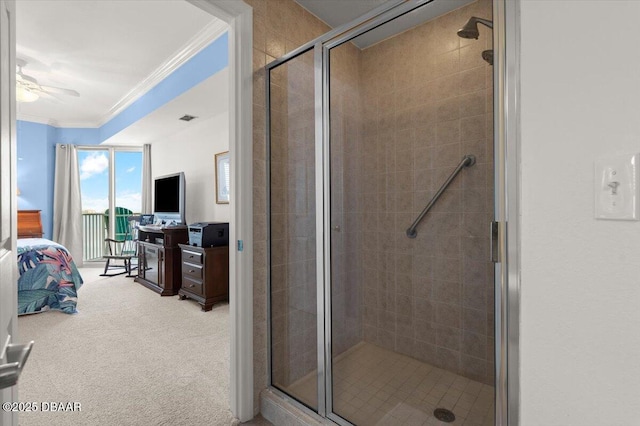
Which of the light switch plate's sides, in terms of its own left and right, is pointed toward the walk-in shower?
right

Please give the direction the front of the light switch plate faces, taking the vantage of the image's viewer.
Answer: facing the viewer and to the left of the viewer

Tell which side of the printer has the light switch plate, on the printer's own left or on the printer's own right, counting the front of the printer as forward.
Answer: on the printer's own left

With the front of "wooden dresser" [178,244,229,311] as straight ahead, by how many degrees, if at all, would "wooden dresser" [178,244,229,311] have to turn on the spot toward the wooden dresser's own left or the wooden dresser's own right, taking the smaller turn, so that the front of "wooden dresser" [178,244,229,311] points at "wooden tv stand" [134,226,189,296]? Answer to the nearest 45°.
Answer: approximately 90° to the wooden dresser's own right

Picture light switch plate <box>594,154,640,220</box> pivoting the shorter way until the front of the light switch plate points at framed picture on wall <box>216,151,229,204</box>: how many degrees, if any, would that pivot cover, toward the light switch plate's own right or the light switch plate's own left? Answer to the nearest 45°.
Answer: approximately 45° to the light switch plate's own right

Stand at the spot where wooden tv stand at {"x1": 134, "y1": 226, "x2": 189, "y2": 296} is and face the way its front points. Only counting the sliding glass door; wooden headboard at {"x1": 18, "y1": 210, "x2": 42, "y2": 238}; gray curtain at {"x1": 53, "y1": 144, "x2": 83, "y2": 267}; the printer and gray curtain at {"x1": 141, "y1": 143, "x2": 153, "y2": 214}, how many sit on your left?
1

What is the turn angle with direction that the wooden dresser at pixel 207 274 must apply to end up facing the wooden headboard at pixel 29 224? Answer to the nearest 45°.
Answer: approximately 90° to its right

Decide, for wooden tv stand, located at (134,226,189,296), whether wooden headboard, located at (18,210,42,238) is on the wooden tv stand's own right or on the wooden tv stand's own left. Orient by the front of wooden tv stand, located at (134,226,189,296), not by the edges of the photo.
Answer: on the wooden tv stand's own right

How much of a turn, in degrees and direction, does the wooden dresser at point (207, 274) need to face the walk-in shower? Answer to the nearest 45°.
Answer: approximately 45° to its left

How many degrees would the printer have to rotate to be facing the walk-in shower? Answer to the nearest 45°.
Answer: approximately 45° to its left

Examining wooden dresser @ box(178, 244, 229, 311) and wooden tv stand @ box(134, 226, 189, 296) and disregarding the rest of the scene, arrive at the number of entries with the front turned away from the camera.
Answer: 0

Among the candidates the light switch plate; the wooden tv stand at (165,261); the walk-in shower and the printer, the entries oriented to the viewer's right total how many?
0
